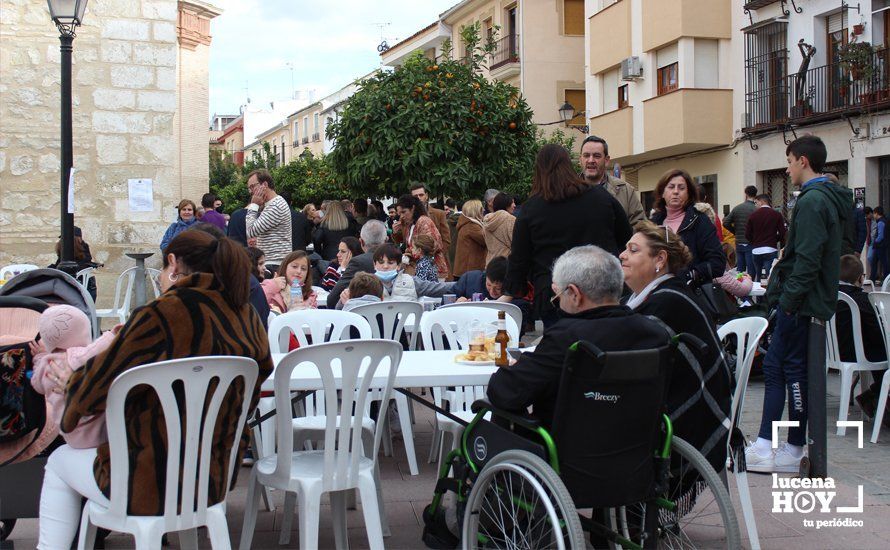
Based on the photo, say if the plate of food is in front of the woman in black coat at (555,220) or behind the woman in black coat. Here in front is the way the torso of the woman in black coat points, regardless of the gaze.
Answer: behind

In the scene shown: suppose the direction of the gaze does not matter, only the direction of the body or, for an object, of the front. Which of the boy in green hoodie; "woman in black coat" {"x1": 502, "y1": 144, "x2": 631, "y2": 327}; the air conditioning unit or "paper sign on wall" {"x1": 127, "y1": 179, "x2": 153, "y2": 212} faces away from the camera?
the woman in black coat

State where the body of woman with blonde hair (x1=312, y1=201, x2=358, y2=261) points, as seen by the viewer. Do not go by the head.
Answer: away from the camera

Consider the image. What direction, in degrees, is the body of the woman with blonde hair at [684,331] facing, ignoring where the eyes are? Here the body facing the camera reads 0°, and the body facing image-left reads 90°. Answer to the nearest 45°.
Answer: approximately 90°

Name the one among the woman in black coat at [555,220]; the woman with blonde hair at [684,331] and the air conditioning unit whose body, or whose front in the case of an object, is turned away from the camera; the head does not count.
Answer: the woman in black coat

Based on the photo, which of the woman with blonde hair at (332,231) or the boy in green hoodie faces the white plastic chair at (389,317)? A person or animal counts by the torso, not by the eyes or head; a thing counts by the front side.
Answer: the boy in green hoodie

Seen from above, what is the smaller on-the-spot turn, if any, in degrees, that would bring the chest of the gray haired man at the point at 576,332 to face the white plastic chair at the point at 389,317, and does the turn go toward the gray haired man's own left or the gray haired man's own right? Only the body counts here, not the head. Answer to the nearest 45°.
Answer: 0° — they already face it

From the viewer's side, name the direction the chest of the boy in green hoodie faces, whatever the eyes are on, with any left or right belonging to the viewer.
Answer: facing to the left of the viewer

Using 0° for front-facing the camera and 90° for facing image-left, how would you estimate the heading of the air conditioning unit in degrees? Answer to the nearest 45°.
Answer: approximately 45°

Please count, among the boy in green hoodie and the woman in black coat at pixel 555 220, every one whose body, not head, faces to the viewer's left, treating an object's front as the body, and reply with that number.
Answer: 1

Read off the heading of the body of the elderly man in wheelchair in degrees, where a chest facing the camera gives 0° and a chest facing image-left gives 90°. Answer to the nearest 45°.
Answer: approximately 135°
